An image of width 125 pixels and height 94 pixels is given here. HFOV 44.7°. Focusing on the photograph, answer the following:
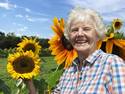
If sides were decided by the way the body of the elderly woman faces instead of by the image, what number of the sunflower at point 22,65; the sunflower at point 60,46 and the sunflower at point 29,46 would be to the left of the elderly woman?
0

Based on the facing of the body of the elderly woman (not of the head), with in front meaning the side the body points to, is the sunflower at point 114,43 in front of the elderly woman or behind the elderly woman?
behind

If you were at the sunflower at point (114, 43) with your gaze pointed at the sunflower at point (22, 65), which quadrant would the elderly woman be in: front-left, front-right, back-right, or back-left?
front-left

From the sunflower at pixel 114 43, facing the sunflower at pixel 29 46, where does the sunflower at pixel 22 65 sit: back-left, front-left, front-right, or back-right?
front-left

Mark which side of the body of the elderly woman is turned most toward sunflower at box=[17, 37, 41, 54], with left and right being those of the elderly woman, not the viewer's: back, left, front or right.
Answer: right

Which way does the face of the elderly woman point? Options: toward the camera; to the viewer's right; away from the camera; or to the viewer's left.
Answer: toward the camera

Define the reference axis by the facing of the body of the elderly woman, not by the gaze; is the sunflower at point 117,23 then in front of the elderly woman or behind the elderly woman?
behind

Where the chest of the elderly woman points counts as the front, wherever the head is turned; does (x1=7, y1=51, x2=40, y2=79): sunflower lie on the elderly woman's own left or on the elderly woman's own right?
on the elderly woman's own right
